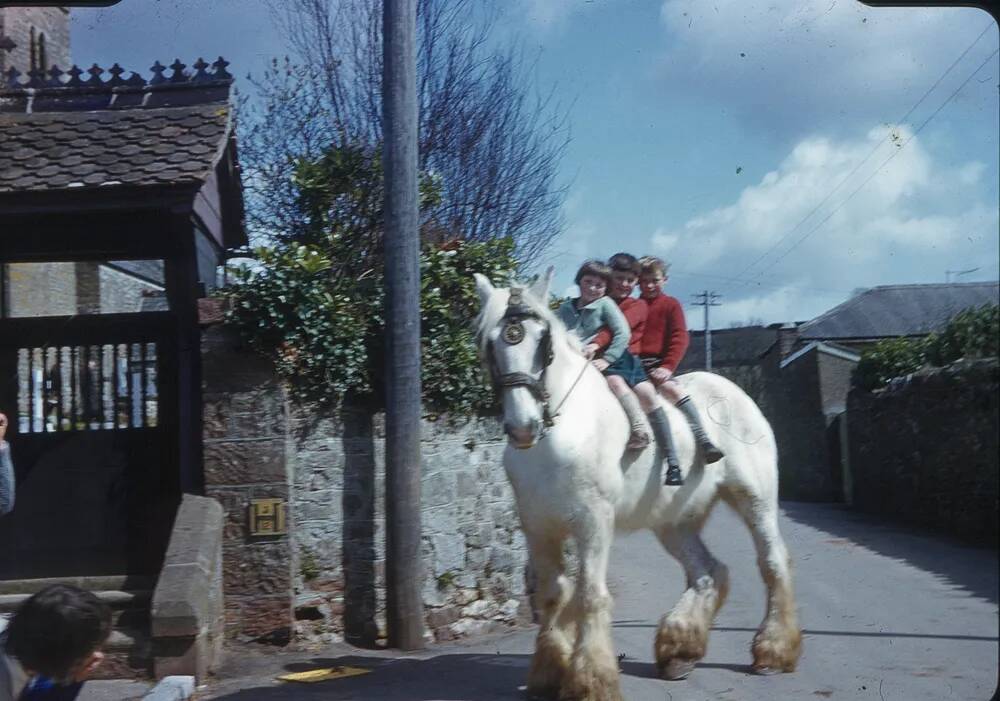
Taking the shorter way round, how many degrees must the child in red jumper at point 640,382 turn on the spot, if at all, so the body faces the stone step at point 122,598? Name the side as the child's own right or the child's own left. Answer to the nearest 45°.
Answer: approximately 45° to the child's own right

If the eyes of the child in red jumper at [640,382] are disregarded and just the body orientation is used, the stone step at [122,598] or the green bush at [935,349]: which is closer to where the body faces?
the stone step

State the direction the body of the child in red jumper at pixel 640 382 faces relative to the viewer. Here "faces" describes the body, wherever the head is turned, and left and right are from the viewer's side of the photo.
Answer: facing the viewer and to the left of the viewer

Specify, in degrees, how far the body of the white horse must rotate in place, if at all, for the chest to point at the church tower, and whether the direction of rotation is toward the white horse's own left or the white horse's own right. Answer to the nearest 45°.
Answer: approximately 45° to the white horse's own right

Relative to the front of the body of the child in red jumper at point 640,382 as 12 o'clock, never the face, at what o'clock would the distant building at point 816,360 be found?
The distant building is roughly at 5 o'clock from the child in red jumper.

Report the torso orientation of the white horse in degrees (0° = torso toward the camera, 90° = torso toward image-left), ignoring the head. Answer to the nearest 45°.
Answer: approximately 45°

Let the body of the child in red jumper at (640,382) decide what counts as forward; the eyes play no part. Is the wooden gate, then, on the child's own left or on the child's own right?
on the child's own right

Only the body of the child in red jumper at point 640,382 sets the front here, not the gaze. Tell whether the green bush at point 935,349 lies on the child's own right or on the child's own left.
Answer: on the child's own left

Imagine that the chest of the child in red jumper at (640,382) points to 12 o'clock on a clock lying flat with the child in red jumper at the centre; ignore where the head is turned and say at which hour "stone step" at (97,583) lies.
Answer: The stone step is roughly at 2 o'clock from the child in red jumper.

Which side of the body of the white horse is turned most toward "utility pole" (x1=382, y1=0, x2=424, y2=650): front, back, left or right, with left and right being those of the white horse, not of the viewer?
right

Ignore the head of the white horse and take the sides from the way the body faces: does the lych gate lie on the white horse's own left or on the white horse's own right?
on the white horse's own right
